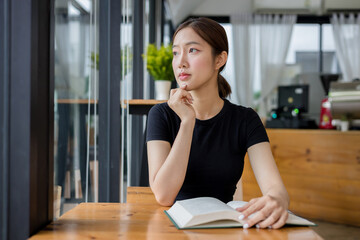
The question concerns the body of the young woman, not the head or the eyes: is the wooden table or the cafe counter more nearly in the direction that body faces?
the wooden table

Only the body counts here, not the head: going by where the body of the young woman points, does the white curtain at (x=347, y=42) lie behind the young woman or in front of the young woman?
behind

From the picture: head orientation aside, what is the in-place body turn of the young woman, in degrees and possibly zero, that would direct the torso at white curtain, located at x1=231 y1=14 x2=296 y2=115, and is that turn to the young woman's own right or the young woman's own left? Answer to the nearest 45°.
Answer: approximately 180°

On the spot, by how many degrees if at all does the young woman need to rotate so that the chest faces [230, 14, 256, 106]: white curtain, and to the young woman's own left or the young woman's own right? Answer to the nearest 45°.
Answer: approximately 180°

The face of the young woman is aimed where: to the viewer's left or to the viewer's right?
to the viewer's left

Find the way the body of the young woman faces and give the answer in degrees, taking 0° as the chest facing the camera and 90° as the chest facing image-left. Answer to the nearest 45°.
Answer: approximately 0°

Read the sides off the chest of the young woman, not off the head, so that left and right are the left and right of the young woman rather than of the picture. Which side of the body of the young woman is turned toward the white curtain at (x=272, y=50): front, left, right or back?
back

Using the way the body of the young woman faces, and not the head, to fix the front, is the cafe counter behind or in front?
behind

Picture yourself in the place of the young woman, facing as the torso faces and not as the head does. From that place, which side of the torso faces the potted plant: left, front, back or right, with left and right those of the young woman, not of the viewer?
back
